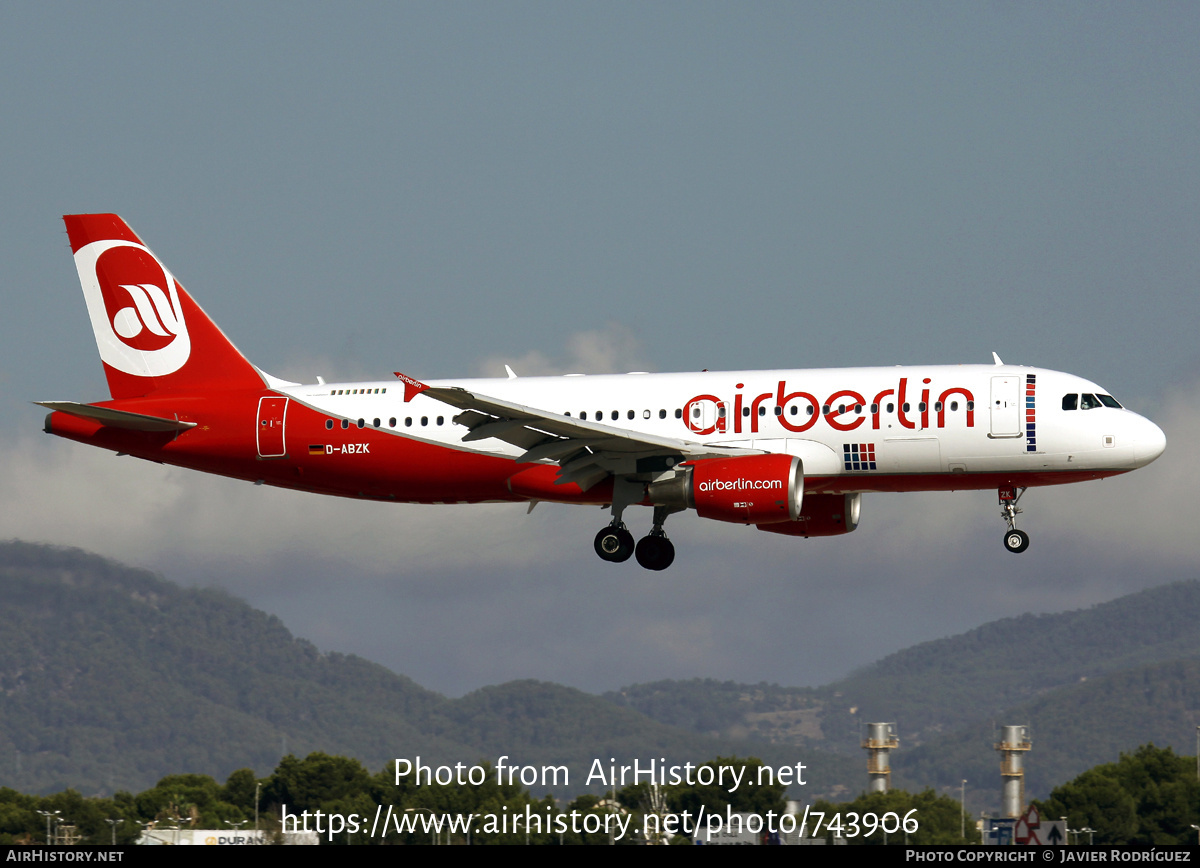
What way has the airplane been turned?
to the viewer's right
